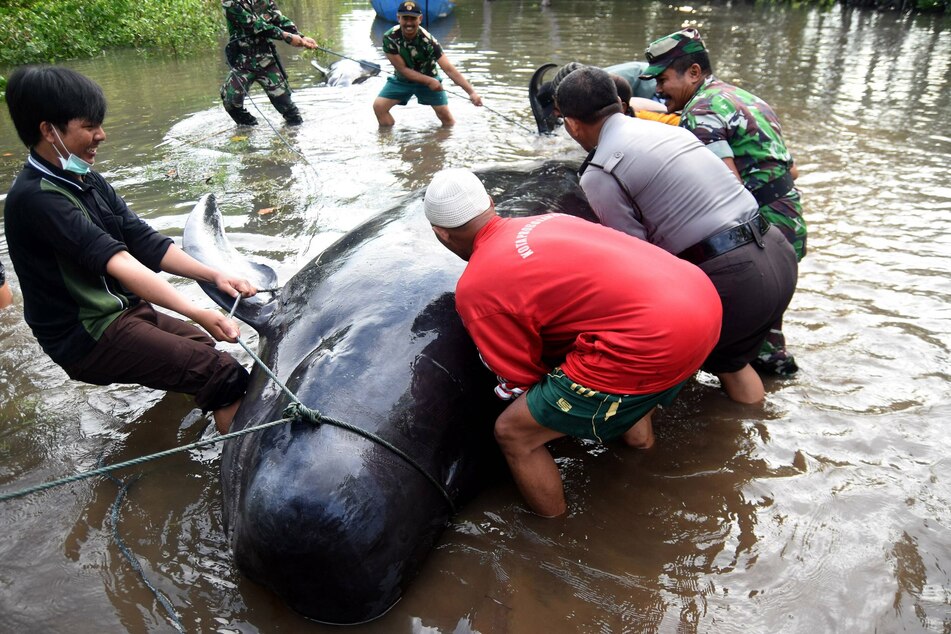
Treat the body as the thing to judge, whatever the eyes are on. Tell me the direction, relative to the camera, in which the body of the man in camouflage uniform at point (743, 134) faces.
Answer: to the viewer's left

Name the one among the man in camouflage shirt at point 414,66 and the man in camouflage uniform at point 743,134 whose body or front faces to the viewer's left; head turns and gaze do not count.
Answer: the man in camouflage uniform at point 743,134

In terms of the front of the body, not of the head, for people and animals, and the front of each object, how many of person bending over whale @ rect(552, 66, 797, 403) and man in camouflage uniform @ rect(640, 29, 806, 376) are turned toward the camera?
0

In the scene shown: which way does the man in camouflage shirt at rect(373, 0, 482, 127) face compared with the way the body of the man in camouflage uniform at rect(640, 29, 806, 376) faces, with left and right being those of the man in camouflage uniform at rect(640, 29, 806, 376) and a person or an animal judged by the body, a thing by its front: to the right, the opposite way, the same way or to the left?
to the left

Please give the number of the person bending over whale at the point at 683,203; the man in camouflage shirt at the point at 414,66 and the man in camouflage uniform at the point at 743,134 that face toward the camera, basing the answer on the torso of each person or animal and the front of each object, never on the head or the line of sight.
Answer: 1

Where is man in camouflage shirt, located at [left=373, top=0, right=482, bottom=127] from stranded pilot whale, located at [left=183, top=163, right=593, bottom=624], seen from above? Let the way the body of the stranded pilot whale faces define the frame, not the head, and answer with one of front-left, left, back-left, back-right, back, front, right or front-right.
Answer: back-right

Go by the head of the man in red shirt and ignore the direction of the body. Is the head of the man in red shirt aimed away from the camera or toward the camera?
away from the camera

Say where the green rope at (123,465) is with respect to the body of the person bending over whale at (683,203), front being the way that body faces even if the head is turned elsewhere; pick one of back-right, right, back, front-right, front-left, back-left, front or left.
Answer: left

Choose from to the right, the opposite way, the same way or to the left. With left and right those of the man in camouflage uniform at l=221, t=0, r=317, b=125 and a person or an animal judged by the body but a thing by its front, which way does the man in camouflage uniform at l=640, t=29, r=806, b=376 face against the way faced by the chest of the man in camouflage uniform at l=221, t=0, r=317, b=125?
the opposite way

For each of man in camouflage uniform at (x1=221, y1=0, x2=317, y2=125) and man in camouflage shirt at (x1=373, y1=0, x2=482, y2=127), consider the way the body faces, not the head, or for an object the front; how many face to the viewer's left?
0

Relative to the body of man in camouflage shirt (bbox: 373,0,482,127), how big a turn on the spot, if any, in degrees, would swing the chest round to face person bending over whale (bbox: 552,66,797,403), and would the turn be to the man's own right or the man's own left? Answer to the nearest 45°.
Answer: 0° — they already face them

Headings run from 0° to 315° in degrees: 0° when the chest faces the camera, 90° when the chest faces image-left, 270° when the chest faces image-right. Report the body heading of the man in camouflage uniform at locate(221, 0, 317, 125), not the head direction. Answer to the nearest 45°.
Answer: approximately 315°

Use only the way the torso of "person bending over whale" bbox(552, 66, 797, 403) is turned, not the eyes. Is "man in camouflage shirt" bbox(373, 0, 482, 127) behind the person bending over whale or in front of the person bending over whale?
in front

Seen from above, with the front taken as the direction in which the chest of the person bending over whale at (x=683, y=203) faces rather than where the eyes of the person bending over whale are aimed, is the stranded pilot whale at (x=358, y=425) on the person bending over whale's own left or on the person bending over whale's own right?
on the person bending over whale's own left

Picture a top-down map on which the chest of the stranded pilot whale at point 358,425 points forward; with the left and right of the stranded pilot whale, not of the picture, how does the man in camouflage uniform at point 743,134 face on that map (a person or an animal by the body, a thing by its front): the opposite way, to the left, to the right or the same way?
to the right

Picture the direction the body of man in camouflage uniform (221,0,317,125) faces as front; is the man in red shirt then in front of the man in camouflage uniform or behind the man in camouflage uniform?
in front
